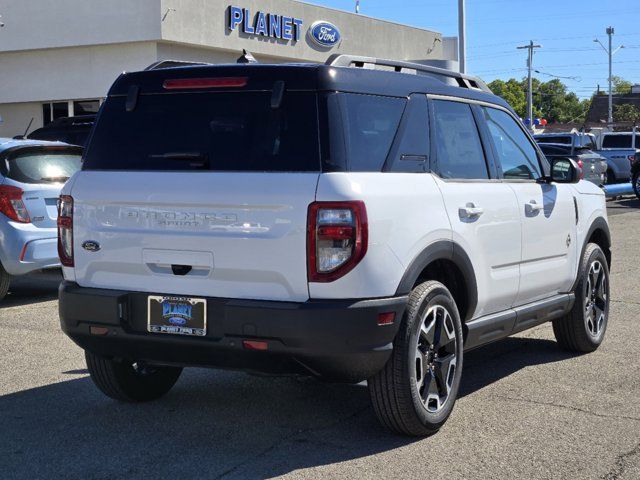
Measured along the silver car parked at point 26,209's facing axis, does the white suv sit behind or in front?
behind

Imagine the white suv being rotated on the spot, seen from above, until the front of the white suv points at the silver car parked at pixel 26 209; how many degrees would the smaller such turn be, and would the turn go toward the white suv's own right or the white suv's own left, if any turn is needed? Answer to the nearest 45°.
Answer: approximately 90° to the white suv's own left

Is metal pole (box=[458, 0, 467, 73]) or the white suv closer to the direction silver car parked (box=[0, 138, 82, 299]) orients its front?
the metal pole

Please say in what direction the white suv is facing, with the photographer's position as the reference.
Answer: facing away from the viewer and to the right of the viewer

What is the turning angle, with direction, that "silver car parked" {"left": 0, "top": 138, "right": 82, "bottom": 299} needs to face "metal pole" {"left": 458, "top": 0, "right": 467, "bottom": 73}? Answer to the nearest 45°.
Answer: approximately 90° to its right

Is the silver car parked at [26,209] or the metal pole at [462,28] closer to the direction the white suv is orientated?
the metal pole

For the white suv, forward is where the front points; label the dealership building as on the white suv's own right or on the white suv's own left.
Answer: on the white suv's own left
